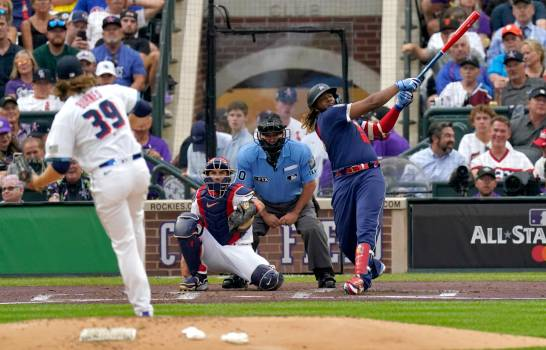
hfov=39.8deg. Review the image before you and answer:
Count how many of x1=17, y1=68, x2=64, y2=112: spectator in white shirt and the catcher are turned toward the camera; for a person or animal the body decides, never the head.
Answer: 2

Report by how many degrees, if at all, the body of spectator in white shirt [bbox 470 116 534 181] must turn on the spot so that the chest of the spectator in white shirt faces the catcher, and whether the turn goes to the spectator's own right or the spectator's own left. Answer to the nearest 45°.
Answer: approximately 45° to the spectator's own right

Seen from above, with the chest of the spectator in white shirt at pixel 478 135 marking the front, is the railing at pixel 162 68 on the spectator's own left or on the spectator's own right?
on the spectator's own right

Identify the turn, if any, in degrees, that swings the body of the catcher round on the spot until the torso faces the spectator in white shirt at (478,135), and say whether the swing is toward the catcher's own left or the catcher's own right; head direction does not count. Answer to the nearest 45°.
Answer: approximately 135° to the catcher's own left

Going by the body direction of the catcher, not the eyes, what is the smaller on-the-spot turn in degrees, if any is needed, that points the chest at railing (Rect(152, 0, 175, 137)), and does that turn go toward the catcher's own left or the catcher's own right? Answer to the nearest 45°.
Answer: approximately 180°

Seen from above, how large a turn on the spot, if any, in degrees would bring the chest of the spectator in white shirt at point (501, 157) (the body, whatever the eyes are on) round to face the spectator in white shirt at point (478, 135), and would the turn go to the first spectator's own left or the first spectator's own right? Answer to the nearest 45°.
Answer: approximately 135° to the first spectator's own right
